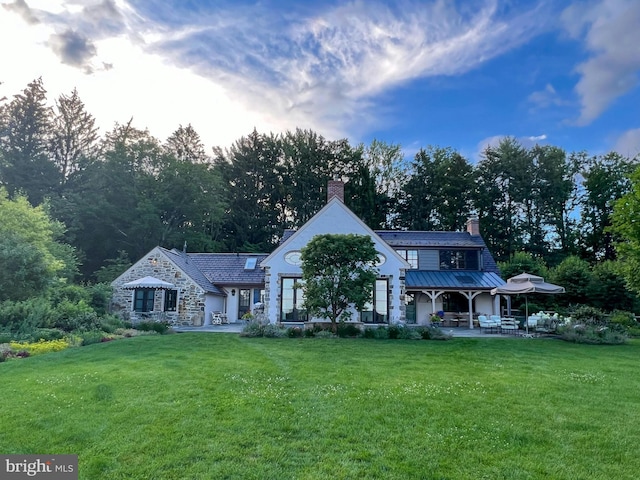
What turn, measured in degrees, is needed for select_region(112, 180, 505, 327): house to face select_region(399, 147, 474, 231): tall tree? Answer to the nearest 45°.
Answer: approximately 135° to its left

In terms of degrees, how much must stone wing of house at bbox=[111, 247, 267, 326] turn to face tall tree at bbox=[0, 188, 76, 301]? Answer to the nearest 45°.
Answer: approximately 45° to its right

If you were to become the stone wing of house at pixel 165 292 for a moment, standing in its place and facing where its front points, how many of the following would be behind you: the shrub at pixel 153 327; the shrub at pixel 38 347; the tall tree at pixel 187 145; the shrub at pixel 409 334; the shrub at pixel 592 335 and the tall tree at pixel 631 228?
1

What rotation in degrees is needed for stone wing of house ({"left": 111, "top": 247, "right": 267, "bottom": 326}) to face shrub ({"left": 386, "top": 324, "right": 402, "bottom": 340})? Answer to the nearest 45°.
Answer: approximately 45° to its left

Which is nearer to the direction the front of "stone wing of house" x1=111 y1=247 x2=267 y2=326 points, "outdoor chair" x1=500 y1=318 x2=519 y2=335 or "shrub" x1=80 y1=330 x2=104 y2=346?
the shrub

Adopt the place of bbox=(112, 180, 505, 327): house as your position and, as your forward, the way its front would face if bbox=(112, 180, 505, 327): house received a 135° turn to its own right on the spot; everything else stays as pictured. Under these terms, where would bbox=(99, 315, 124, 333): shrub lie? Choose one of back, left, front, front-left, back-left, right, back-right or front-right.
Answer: left

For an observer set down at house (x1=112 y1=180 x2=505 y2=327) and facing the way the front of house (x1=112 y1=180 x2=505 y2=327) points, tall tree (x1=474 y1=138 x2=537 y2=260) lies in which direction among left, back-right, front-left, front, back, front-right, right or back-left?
back-left

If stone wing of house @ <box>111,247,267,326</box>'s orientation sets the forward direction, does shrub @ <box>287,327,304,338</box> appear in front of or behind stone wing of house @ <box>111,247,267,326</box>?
in front

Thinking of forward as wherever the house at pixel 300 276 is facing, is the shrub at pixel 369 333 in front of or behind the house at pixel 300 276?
in front

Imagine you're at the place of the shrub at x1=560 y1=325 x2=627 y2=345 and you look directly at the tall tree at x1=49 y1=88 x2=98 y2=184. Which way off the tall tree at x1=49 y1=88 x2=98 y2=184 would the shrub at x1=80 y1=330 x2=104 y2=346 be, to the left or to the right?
left

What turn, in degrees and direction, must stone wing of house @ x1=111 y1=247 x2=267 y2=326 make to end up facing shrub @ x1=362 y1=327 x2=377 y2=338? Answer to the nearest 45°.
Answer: approximately 45° to its left

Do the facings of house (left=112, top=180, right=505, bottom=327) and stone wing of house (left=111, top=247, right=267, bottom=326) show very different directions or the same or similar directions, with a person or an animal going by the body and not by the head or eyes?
same or similar directions

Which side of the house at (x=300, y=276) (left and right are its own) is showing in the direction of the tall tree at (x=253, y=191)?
back

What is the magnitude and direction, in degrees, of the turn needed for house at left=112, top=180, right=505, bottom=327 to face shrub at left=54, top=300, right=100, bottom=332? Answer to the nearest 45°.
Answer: approximately 45° to its right

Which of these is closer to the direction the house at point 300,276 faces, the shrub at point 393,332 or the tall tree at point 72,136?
the shrub

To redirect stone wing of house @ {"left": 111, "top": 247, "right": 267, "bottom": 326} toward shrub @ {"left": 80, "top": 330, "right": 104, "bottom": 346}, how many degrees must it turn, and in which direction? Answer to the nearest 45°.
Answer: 0° — it already faces it

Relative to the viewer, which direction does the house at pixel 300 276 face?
toward the camera
